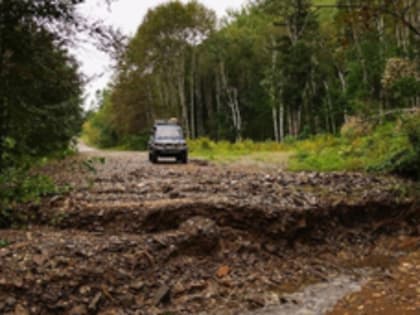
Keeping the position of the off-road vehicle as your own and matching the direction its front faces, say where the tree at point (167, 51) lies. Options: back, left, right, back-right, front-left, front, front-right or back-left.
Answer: back

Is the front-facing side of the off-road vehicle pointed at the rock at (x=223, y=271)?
yes

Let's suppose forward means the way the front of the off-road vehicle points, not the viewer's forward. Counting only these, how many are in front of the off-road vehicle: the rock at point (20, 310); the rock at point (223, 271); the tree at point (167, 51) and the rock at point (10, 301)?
3

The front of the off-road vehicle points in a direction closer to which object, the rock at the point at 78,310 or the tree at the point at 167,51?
the rock

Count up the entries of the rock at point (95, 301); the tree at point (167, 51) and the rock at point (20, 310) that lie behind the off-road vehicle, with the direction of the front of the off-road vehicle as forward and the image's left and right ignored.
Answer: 1

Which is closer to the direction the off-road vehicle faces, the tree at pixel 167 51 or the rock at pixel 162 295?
the rock

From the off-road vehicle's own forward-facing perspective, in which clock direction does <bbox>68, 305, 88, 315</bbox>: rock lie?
The rock is roughly at 12 o'clock from the off-road vehicle.

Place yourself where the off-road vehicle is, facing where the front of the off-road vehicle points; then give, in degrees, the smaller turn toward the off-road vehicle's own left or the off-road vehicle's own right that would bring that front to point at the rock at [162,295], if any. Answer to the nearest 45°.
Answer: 0° — it already faces it

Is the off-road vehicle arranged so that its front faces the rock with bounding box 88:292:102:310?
yes

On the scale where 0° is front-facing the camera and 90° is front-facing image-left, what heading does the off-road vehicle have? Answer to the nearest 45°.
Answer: approximately 0°

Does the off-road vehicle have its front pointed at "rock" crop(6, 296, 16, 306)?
yes
